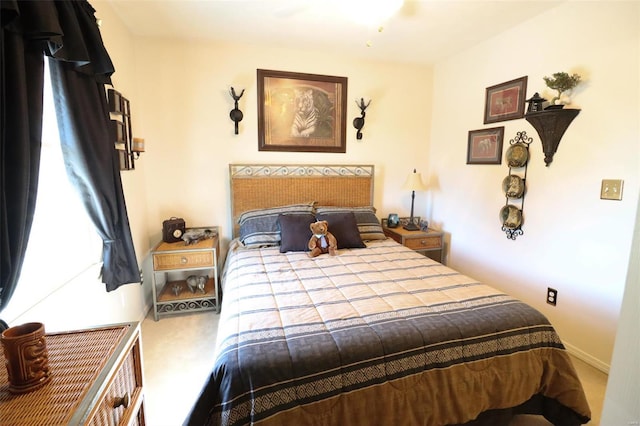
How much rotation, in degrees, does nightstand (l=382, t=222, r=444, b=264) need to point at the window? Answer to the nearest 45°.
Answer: approximately 45° to its right

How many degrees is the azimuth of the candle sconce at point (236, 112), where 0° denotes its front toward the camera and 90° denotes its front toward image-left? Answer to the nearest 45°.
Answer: approximately 0°

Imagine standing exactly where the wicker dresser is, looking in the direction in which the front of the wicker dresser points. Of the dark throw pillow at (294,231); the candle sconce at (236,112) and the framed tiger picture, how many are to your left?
3

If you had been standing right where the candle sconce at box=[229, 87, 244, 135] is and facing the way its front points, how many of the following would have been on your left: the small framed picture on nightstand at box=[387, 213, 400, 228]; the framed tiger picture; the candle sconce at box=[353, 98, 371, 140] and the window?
3

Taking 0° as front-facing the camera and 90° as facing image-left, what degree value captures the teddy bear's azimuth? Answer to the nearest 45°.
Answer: approximately 0°

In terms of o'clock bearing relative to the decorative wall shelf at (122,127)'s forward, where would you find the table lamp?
The table lamp is roughly at 11 o'clock from the decorative wall shelf.

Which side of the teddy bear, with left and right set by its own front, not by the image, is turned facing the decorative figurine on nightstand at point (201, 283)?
right

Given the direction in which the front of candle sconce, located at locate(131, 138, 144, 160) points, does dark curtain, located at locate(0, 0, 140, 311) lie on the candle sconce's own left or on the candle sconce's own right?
on the candle sconce's own right

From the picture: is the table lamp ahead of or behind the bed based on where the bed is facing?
behind

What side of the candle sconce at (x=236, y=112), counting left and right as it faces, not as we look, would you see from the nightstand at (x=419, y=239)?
left

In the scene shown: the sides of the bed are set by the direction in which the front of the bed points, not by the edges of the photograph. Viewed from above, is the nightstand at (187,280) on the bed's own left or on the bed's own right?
on the bed's own right

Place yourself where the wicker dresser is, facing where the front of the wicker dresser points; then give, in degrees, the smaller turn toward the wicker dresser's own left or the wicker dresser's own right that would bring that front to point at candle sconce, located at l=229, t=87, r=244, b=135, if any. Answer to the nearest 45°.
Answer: approximately 90° to the wicker dresser's own left

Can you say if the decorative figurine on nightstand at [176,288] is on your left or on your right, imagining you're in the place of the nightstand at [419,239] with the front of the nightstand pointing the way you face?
on your right

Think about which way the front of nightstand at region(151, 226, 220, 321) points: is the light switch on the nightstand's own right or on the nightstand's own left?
on the nightstand's own left

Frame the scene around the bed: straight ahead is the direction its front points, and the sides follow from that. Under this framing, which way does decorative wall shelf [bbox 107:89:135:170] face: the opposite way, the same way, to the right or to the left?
to the left
